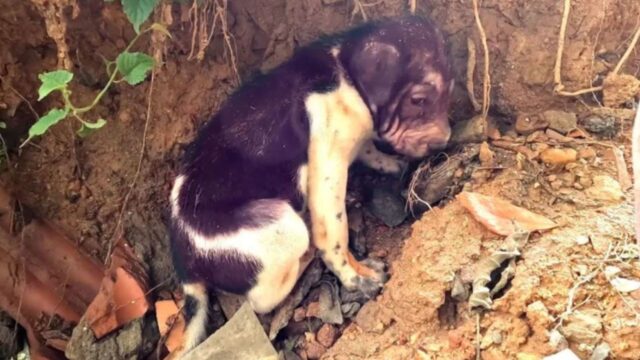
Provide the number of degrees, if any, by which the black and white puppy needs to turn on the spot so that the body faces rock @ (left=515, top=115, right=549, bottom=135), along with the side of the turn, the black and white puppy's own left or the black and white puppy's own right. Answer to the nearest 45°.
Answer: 0° — it already faces it

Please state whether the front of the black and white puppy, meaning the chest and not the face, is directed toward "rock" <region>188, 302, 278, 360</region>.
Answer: no

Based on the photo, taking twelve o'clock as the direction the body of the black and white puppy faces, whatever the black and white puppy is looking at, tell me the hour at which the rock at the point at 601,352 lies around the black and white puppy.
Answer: The rock is roughly at 2 o'clock from the black and white puppy.

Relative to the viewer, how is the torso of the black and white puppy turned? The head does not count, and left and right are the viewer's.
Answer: facing to the right of the viewer

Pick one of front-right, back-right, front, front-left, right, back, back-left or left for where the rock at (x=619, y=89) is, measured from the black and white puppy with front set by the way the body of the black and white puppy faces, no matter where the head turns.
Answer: front

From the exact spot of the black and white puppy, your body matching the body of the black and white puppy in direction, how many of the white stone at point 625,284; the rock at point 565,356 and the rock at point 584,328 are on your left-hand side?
0

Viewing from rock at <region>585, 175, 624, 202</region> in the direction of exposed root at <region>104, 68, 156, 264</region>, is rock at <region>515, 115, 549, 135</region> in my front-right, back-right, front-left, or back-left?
front-right

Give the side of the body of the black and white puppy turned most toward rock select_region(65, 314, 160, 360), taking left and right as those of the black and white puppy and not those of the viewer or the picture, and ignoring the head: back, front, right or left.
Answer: back

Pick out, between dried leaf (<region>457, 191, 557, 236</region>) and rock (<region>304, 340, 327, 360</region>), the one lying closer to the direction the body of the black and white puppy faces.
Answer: the dried leaf

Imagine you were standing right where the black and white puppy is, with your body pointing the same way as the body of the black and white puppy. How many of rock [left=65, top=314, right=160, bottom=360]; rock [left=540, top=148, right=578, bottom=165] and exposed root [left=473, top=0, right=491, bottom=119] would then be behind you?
1

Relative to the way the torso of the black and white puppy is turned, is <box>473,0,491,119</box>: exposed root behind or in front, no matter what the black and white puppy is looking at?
in front

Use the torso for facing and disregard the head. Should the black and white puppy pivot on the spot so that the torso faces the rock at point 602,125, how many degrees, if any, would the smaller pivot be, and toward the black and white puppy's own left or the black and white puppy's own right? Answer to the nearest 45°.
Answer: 0° — it already faces it

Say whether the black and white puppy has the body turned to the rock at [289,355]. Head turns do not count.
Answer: no

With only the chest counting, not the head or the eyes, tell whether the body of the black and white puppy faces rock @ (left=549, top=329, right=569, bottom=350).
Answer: no
